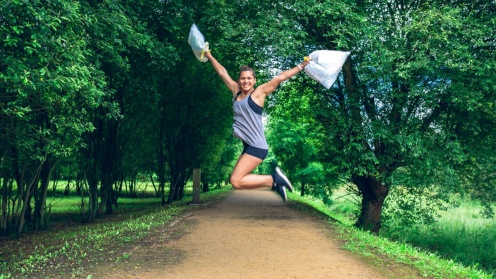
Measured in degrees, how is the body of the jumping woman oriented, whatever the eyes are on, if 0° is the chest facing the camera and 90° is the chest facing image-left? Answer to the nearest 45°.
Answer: approximately 45°

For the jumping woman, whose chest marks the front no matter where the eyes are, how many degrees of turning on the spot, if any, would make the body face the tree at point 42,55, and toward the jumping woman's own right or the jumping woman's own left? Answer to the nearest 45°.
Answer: approximately 90° to the jumping woman's own right
